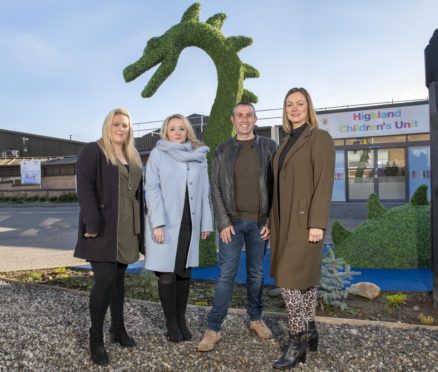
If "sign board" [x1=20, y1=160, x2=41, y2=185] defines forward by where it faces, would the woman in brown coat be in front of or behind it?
in front

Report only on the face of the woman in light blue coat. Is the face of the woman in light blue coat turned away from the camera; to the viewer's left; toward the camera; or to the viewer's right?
toward the camera

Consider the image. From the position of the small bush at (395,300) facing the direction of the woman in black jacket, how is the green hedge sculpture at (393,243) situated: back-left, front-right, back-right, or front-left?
back-right

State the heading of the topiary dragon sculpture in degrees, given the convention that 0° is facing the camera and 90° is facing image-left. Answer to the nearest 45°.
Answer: approximately 90°

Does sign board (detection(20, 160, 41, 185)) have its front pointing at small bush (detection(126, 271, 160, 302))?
yes

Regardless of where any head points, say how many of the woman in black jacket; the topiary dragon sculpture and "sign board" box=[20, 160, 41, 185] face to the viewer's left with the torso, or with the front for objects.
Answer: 1

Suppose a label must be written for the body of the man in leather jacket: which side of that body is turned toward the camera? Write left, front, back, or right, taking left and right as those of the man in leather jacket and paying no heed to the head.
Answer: front

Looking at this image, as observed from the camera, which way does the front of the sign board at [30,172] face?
facing the viewer

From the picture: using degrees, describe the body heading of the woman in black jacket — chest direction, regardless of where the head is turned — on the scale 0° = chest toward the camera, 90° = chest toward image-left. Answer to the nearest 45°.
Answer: approximately 315°

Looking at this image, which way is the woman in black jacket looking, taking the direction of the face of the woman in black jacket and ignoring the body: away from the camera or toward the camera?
toward the camera

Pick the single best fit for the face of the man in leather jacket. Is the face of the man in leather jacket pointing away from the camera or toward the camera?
toward the camera

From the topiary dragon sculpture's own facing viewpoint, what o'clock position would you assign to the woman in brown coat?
The woman in brown coat is roughly at 9 o'clock from the topiary dragon sculpture.

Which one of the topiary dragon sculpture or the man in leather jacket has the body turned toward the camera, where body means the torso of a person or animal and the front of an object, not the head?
the man in leather jacket

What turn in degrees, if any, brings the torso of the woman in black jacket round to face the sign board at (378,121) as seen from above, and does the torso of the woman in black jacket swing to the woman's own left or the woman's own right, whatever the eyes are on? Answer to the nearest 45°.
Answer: approximately 90° to the woman's own left

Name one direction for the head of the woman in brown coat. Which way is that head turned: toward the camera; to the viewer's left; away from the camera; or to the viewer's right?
toward the camera
